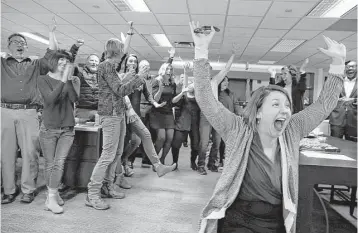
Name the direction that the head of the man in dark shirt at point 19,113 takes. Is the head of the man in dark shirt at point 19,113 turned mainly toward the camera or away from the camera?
toward the camera

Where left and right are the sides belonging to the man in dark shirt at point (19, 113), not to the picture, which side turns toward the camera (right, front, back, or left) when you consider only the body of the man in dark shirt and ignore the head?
front

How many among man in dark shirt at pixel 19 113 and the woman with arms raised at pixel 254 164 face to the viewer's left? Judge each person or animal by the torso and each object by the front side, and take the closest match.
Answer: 0

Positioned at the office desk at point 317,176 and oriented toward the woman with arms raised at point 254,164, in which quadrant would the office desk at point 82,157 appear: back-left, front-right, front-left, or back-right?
front-right

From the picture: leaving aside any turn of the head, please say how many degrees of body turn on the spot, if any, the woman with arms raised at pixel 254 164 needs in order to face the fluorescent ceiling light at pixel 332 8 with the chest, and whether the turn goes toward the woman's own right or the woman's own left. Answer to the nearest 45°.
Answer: approximately 135° to the woman's own left

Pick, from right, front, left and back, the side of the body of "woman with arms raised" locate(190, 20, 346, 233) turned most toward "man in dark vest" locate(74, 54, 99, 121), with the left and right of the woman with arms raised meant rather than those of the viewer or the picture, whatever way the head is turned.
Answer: back

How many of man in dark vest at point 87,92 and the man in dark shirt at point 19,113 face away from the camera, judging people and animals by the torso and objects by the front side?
0

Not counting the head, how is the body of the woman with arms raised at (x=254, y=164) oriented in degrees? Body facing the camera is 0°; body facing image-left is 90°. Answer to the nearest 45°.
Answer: approximately 315°

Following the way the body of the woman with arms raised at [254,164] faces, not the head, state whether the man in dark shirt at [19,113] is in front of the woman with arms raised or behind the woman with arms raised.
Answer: behind

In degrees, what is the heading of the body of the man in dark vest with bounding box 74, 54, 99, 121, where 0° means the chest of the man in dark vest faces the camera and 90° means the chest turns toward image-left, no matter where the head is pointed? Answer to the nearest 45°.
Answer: approximately 315°

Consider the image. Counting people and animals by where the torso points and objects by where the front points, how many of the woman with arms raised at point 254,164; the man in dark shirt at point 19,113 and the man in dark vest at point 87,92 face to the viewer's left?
0
